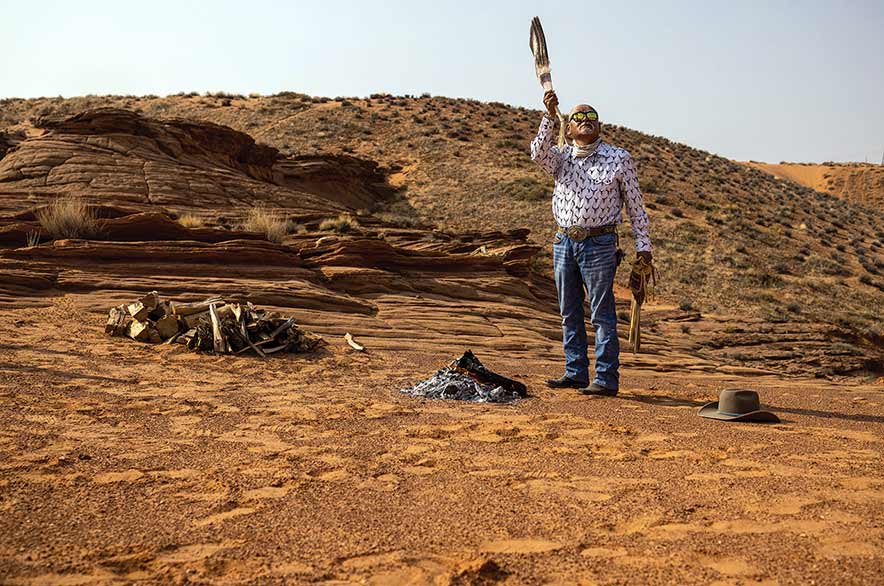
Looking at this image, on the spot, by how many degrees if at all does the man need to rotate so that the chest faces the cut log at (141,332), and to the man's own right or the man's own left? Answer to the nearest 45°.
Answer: approximately 45° to the man's own right

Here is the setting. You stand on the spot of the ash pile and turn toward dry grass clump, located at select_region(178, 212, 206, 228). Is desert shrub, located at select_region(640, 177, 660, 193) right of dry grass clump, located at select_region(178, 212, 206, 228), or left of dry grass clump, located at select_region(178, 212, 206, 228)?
right

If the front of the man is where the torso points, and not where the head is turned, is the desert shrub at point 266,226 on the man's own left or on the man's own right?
on the man's own right

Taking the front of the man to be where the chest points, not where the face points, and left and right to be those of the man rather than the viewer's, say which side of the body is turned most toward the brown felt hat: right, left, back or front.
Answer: left

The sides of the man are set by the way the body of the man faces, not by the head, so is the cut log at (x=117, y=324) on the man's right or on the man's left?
on the man's right

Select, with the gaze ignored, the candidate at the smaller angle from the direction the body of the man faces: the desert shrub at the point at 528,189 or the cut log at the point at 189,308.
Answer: the cut log

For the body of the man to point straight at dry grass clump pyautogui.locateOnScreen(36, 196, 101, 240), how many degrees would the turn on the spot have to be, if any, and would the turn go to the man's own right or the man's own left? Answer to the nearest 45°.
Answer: approximately 90° to the man's own right

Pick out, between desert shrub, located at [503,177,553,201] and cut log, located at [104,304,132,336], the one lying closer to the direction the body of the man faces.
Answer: the cut log

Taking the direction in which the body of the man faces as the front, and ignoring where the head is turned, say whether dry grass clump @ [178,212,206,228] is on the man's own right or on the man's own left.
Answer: on the man's own right

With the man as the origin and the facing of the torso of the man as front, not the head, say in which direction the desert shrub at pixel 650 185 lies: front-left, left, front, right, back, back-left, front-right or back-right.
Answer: back-right

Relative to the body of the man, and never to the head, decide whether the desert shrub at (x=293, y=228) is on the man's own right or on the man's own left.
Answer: on the man's own right
